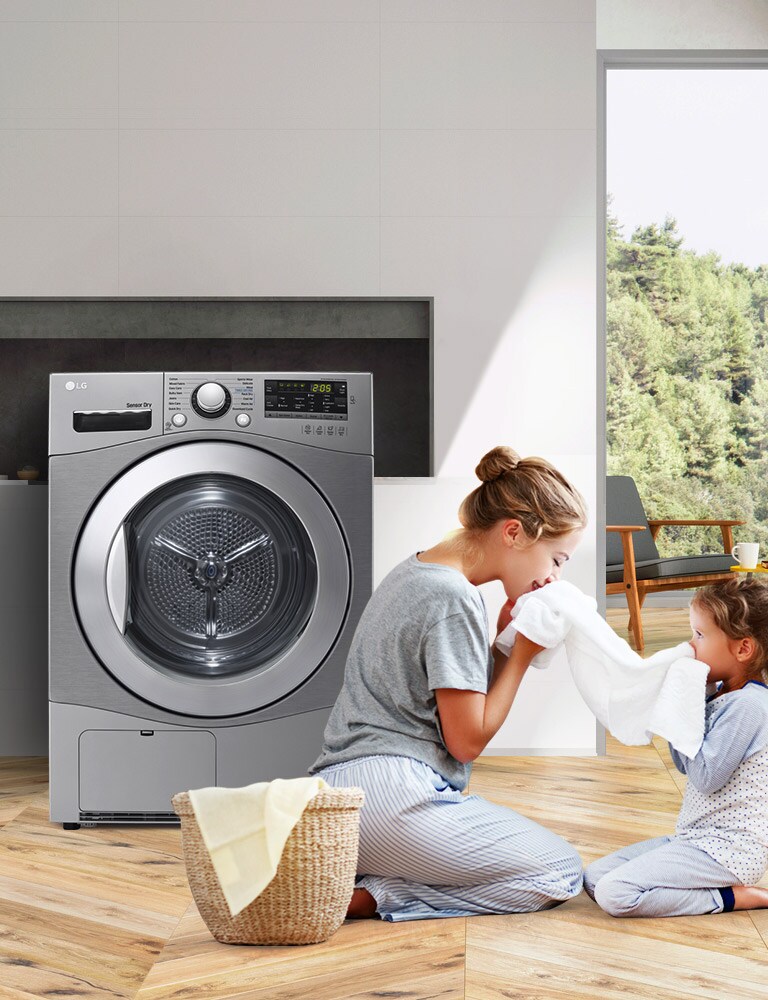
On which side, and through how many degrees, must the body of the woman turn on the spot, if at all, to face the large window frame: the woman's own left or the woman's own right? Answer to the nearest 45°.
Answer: approximately 90° to the woman's own left

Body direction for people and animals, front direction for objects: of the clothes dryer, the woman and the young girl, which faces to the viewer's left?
the young girl

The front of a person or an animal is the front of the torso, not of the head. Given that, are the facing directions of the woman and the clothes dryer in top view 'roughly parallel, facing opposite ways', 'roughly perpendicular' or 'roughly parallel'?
roughly perpendicular

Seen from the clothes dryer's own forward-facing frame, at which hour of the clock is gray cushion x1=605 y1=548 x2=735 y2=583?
The gray cushion is roughly at 8 o'clock from the clothes dryer.

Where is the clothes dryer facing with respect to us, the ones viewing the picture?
facing the viewer

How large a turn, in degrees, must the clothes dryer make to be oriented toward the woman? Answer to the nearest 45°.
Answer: approximately 45° to its left

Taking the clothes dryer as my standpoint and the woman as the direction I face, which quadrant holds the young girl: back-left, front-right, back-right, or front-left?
front-left

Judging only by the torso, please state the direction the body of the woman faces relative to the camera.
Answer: to the viewer's right

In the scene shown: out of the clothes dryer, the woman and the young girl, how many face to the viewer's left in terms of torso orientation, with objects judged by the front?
1

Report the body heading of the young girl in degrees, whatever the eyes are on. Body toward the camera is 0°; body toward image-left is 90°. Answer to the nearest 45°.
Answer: approximately 90°

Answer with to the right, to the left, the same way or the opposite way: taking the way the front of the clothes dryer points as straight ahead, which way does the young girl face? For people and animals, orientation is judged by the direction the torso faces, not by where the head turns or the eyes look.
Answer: to the right

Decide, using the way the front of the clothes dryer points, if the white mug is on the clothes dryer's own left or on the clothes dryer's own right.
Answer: on the clothes dryer's own left

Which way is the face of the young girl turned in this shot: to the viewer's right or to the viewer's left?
to the viewer's left

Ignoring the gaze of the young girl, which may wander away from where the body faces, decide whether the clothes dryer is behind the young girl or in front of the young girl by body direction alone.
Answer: in front

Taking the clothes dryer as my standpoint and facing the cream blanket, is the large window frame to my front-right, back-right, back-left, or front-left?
back-left
